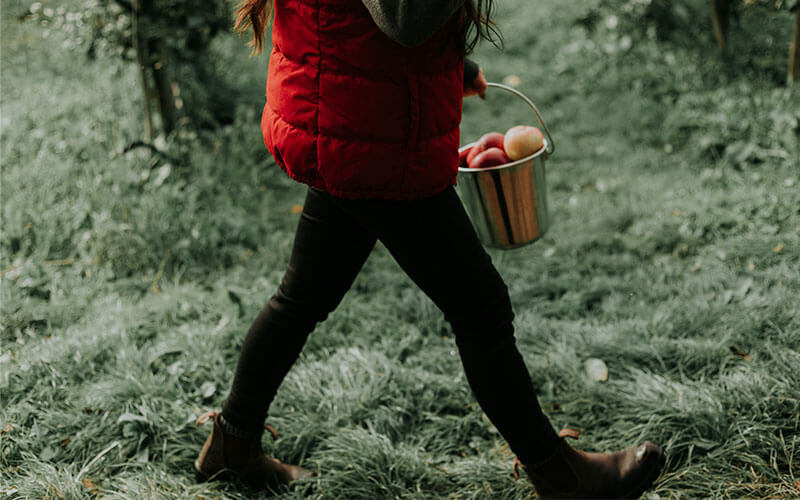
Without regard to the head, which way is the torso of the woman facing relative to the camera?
to the viewer's right

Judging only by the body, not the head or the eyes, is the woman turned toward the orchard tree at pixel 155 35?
no
